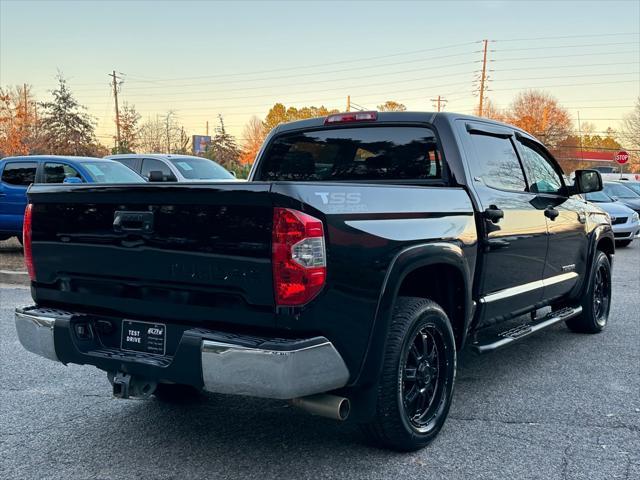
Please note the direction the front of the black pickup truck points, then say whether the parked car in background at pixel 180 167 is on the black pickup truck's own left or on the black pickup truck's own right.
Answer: on the black pickup truck's own left

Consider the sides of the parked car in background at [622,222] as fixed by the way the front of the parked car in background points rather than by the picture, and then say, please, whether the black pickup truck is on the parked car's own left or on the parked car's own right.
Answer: on the parked car's own right

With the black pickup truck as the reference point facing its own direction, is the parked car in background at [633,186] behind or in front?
in front

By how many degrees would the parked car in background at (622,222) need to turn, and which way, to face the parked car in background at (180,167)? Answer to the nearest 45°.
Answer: approximately 90° to its right

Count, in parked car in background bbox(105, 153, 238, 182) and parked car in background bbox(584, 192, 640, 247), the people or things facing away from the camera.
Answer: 0

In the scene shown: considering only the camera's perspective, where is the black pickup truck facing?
facing away from the viewer and to the right of the viewer

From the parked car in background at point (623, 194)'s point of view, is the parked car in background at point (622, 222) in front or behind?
in front

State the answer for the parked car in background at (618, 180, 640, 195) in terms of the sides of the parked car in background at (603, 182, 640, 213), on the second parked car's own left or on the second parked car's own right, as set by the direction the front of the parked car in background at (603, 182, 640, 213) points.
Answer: on the second parked car's own left

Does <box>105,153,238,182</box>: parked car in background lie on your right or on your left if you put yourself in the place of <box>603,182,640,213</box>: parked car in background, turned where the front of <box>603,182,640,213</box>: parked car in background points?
on your right
